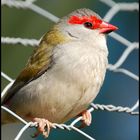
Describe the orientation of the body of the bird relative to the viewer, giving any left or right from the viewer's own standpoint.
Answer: facing the viewer and to the right of the viewer
